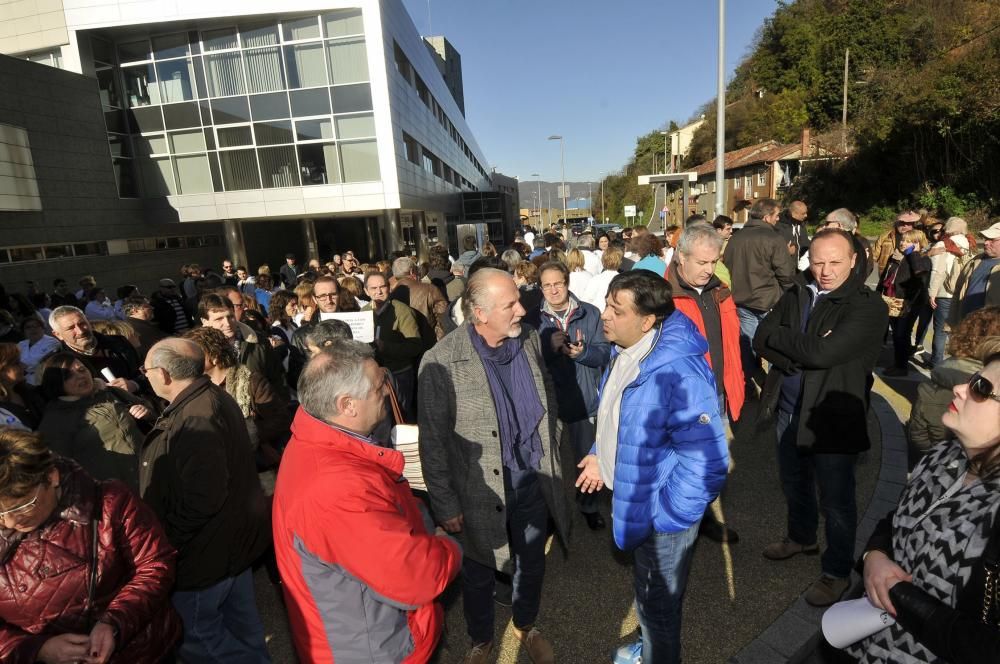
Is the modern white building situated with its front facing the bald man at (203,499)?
yes

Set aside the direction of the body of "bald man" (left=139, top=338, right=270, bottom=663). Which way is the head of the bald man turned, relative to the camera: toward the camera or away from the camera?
away from the camera

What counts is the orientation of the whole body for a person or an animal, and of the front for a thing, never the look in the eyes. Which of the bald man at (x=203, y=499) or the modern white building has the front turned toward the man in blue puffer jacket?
the modern white building

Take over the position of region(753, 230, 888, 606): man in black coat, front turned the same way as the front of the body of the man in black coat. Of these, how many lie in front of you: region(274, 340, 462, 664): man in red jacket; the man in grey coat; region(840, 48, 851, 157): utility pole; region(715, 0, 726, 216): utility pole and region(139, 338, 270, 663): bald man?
3

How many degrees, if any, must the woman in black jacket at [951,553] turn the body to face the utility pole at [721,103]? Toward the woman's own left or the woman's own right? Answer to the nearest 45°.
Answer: approximately 135° to the woman's own right

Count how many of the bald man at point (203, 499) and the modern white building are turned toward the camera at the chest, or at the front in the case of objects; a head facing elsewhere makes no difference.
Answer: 1

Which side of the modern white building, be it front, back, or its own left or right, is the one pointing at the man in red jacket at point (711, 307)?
front

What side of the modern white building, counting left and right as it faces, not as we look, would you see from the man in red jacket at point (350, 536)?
front

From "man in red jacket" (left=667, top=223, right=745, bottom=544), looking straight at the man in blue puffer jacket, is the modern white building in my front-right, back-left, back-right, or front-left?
back-right

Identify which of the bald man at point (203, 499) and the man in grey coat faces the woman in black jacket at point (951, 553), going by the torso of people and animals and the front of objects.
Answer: the man in grey coat

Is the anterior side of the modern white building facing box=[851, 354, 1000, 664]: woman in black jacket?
yes
